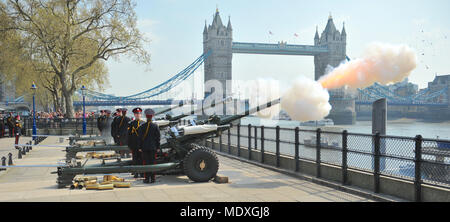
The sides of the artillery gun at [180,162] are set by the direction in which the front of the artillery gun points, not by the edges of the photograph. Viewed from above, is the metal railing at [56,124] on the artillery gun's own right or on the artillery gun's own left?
on the artillery gun's own left

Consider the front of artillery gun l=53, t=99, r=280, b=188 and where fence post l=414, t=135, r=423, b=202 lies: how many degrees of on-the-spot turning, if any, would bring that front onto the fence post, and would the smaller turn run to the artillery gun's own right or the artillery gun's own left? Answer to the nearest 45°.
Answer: approximately 45° to the artillery gun's own right

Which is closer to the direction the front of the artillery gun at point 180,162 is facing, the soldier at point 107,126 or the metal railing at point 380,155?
the metal railing

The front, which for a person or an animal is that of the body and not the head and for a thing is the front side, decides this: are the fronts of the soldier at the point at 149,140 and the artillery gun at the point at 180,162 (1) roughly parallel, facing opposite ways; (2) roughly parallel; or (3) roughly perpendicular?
roughly perpendicular

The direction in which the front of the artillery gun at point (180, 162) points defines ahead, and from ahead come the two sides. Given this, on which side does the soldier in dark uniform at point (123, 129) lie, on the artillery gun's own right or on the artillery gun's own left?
on the artillery gun's own left

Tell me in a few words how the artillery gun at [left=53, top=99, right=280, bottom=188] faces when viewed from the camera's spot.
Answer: facing to the right of the viewer

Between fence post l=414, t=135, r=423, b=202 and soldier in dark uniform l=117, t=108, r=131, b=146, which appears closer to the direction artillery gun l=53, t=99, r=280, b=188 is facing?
the fence post
